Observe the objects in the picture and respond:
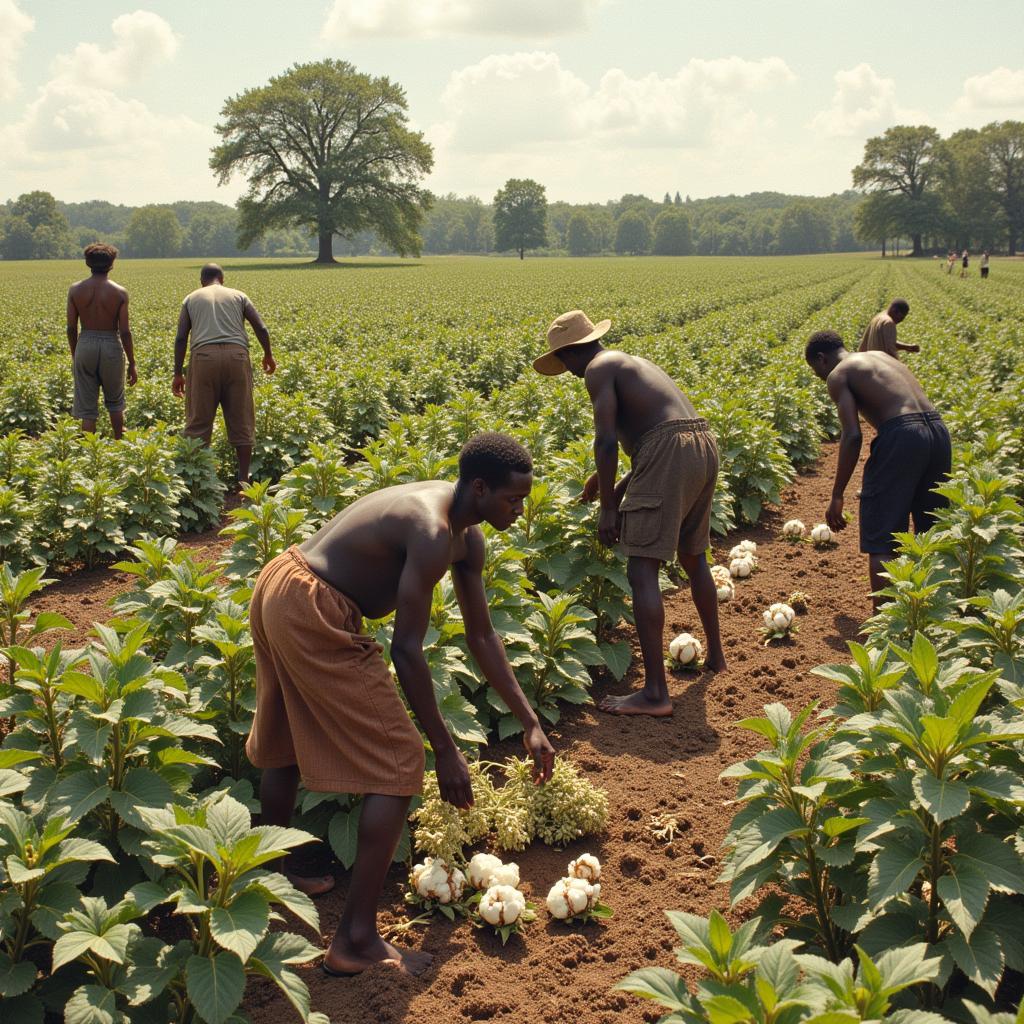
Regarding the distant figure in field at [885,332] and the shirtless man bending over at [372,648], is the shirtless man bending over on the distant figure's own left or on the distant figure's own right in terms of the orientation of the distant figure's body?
on the distant figure's own right

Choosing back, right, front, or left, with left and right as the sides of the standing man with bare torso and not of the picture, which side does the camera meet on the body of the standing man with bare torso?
back

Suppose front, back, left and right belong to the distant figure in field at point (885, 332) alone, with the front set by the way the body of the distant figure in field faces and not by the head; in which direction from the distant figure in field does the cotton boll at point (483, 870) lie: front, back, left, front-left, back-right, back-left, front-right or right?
right

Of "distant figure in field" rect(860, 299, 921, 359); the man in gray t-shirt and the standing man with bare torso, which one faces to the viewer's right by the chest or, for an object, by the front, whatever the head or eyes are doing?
the distant figure in field

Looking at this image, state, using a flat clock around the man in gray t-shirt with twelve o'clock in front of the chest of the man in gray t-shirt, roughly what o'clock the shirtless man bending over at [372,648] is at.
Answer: The shirtless man bending over is roughly at 6 o'clock from the man in gray t-shirt.

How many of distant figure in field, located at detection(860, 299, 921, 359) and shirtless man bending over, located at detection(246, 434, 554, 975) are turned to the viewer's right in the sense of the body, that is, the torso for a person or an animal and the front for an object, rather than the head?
2

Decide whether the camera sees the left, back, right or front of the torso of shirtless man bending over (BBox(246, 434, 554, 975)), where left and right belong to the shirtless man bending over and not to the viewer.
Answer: right

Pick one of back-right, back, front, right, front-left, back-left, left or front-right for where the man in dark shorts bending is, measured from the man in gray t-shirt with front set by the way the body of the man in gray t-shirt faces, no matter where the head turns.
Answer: back-right

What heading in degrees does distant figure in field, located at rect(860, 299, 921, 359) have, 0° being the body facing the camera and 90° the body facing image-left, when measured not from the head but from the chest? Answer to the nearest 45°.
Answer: approximately 270°

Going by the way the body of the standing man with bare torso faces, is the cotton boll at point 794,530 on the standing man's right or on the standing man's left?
on the standing man's right

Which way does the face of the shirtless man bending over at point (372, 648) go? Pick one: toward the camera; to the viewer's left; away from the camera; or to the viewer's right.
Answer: to the viewer's right

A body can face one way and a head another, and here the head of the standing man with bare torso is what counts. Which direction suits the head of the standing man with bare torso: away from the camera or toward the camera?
away from the camera

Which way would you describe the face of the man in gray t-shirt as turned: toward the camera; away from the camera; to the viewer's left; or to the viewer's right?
away from the camera

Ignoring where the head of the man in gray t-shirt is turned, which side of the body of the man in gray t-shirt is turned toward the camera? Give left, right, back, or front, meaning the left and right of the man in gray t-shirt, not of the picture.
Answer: back

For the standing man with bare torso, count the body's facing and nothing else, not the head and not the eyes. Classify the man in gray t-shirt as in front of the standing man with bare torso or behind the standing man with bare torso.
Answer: behind
